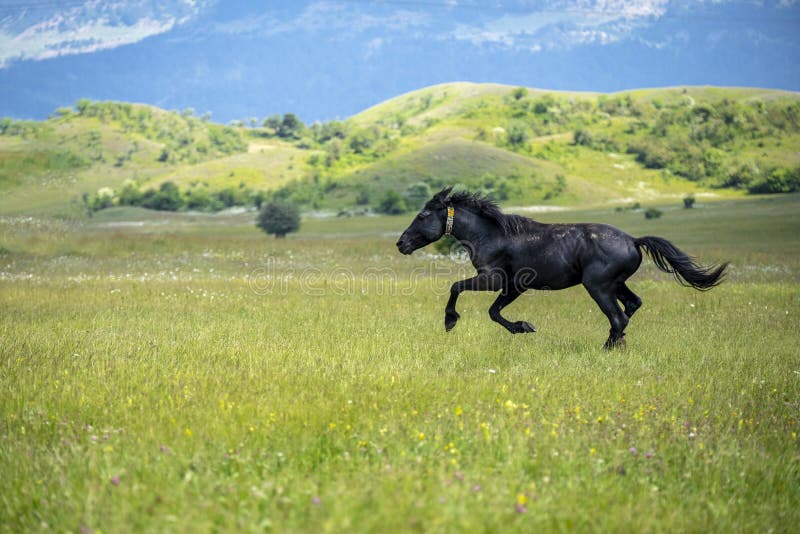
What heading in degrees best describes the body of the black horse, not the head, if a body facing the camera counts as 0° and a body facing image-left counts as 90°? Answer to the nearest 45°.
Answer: approximately 90°
